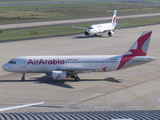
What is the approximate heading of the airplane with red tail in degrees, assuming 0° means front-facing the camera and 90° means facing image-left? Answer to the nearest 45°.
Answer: approximately 90°
